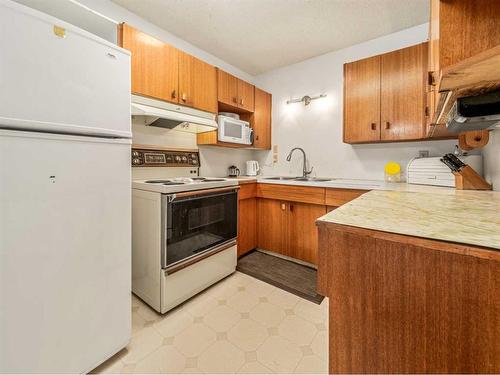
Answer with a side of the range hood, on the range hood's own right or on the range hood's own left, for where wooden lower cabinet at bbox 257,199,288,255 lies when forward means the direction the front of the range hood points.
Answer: on the range hood's own left

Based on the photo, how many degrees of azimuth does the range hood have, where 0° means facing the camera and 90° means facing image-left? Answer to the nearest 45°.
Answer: approximately 315°

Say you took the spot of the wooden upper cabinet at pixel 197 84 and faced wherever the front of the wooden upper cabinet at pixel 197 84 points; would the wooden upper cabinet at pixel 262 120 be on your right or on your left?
on your left

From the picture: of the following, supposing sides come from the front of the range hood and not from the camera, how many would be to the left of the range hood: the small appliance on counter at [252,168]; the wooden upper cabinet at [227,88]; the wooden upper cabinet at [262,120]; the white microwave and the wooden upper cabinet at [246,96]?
5

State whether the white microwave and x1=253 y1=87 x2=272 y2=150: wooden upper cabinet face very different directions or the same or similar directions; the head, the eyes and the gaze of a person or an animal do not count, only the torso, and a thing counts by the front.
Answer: same or similar directions

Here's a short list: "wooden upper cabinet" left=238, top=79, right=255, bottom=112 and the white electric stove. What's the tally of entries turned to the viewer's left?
0

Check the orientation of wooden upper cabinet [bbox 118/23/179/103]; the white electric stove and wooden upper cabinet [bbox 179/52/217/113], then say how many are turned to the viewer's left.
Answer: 0

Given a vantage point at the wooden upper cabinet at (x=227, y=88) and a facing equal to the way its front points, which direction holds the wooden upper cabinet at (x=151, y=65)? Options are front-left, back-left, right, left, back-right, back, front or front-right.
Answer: right

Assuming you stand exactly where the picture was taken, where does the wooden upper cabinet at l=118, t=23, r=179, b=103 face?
facing the viewer and to the right of the viewer

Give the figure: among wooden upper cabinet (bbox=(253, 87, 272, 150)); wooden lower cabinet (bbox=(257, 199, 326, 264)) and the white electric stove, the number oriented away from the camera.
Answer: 0

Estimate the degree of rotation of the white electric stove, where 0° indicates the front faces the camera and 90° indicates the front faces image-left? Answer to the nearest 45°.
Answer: approximately 315°

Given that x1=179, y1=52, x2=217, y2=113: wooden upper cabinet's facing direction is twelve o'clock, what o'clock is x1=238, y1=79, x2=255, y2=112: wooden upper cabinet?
x1=238, y1=79, x2=255, y2=112: wooden upper cabinet is roughly at 9 o'clock from x1=179, y1=52, x2=217, y2=113: wooden upper cabinet.
